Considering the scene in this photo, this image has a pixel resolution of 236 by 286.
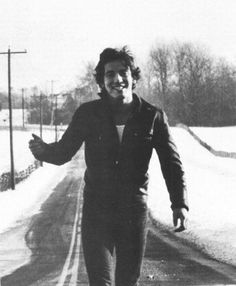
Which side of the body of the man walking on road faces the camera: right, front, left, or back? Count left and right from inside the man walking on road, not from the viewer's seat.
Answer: front
